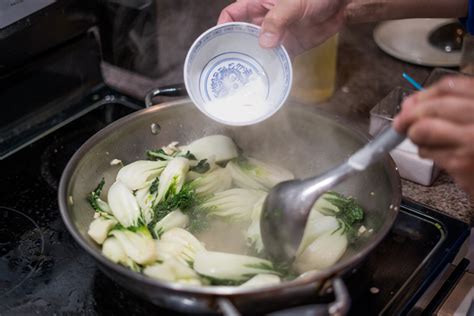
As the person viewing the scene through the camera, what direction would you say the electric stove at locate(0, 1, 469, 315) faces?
facing the viewer and to the right of the viewer
